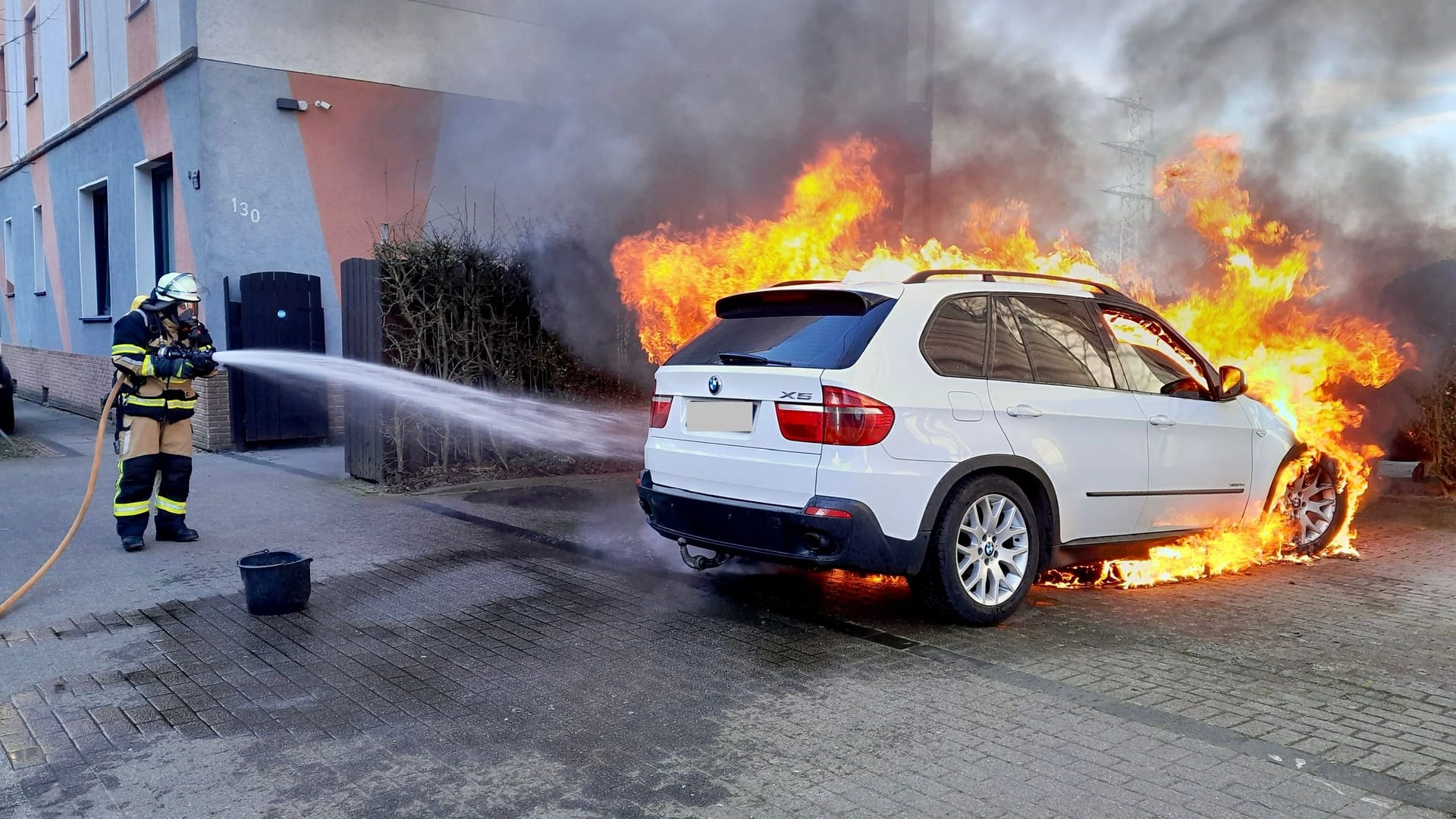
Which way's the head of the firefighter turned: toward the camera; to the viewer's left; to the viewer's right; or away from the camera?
to the viewer's right

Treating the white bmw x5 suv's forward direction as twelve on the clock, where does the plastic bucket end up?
The plastic bucket is roughly at 7 o'clock from the white bmw x5 suv.

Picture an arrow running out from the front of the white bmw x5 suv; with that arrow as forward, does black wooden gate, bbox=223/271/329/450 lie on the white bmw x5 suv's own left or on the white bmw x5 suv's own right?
on the white bmw x5 suv's own left

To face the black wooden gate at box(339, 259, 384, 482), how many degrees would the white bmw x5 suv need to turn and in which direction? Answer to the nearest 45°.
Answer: approximately 90° to its left

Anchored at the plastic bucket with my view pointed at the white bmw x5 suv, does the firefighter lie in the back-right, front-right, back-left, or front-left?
back-left

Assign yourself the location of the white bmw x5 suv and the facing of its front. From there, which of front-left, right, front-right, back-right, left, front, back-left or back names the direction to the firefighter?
back-left

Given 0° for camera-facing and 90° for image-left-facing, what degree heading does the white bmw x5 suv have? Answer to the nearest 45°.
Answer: approximately 225°
